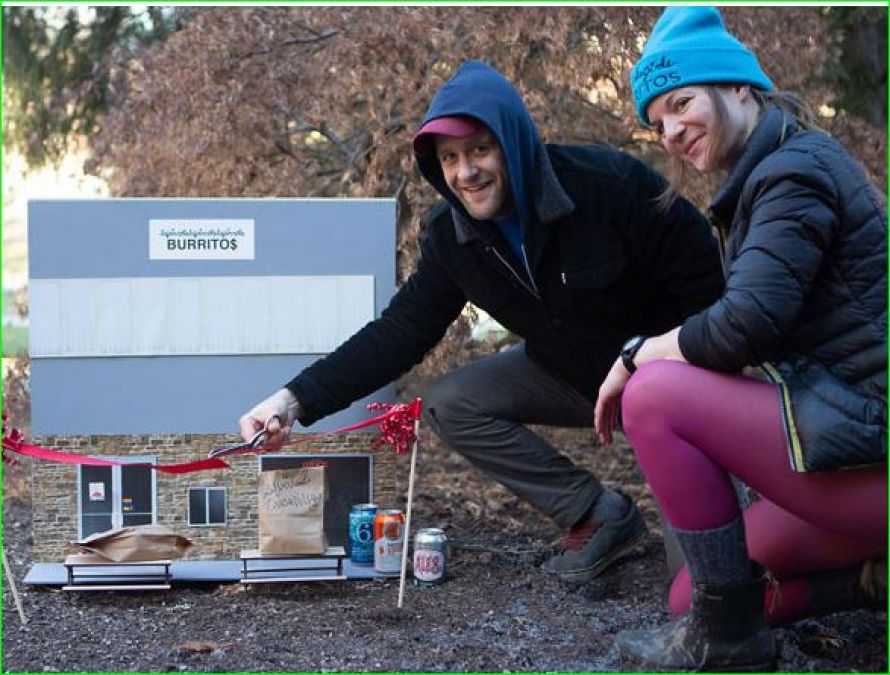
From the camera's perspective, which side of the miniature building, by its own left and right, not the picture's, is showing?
front

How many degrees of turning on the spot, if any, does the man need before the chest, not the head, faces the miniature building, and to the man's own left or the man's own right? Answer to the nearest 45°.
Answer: approximately 45° to the man's own right

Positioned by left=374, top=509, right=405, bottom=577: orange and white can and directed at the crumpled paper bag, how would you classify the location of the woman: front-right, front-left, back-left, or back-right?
back-left

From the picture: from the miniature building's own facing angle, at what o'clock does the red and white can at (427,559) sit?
The red and white can is roughly at 10 o'clock from the miniature building.

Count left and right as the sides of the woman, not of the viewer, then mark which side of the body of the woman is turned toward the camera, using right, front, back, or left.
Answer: left

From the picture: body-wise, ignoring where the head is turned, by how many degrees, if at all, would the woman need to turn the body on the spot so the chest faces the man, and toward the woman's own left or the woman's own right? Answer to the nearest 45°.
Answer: approximately 45° to the woman's own right

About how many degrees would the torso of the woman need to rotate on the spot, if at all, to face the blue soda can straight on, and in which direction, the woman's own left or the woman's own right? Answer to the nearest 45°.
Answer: approximately 45° to the woman's own right

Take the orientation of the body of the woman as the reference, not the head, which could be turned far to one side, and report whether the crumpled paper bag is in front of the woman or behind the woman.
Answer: in front

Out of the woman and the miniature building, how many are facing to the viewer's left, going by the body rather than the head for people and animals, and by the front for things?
1

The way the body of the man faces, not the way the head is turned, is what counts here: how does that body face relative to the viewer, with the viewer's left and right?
facing the viewer and to the left of the viewer

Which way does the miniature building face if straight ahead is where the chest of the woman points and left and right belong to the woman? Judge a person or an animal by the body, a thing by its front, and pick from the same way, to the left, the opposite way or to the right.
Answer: to the left

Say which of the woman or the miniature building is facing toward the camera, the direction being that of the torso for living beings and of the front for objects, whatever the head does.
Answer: the miniature building

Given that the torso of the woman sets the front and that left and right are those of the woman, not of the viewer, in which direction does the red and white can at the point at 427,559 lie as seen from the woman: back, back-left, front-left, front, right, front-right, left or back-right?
front-right

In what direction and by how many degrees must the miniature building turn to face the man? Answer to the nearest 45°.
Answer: approximately 45° to its left
